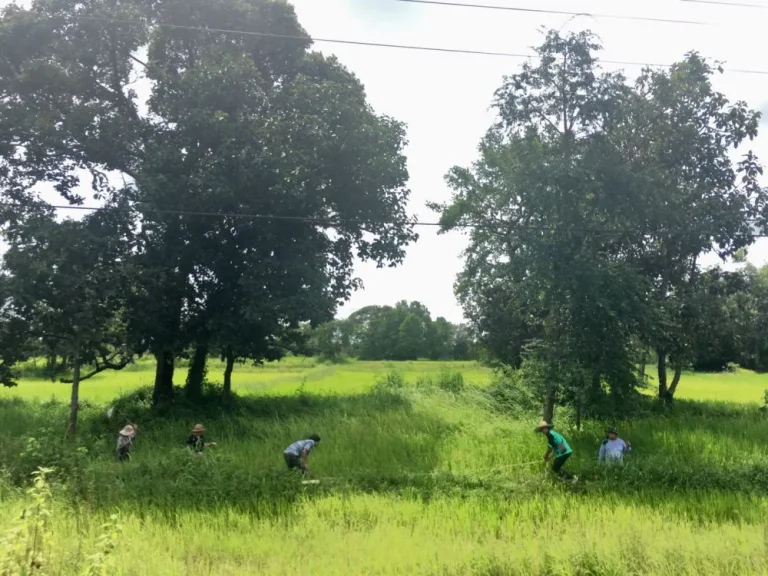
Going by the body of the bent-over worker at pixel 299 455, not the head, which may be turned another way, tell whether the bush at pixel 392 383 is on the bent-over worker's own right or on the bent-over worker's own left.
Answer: on the bent-over worker's own left

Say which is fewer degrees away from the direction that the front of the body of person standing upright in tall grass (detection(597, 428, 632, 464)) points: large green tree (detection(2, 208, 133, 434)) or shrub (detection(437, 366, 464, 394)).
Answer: the large green tree

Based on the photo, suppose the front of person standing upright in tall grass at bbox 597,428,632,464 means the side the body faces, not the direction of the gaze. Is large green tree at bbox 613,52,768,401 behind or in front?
behind

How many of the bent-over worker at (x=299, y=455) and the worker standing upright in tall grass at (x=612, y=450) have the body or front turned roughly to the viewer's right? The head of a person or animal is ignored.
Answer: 1

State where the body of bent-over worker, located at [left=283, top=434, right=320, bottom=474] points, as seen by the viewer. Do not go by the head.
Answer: to the viewer's right

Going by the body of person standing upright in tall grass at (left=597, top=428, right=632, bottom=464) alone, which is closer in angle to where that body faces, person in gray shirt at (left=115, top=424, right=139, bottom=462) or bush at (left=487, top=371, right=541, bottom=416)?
the person in gray shirt

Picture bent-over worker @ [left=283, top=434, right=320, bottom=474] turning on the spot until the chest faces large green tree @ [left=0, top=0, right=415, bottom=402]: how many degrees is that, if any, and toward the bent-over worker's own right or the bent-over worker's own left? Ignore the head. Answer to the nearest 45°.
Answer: approximately 135° to the bent-over worker's own left

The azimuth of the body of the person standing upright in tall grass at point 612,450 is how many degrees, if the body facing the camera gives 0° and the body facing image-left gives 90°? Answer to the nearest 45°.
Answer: approximately 0°
